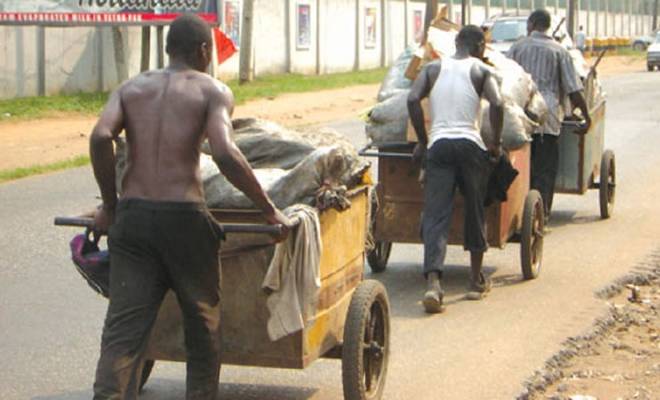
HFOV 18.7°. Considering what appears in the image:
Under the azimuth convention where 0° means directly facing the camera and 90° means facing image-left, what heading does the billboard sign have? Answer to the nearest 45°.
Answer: approximately 0°

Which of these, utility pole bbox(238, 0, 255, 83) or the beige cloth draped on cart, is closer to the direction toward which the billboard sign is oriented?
the beige cloth draped on cart

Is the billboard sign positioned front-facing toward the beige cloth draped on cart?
yes

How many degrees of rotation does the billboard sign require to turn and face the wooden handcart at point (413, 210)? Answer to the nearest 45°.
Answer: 0° — it already faces it

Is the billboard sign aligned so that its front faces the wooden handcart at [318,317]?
yes

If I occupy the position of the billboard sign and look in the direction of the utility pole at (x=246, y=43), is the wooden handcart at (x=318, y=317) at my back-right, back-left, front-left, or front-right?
back-right

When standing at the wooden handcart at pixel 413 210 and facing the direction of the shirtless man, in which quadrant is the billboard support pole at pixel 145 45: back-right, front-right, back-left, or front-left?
back-right
